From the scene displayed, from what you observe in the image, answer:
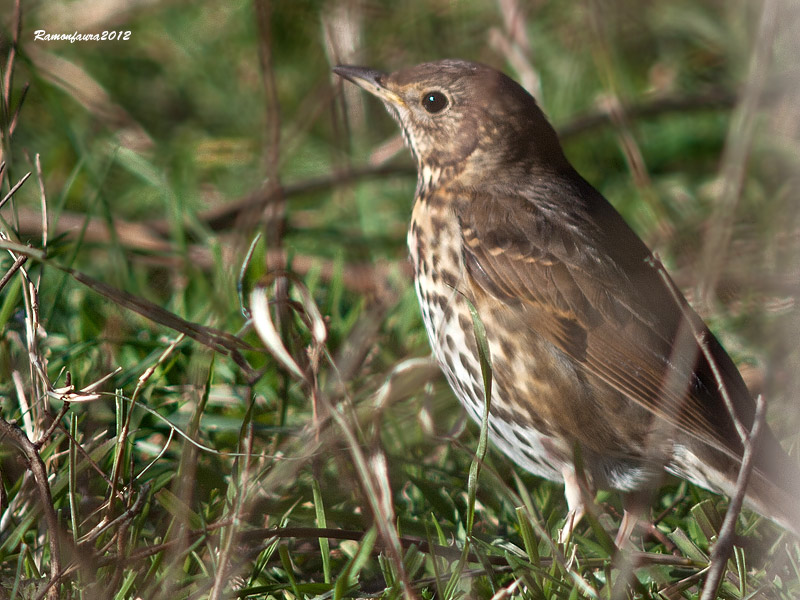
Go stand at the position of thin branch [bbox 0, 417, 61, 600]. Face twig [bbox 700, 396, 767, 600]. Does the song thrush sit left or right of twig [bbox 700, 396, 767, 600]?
left

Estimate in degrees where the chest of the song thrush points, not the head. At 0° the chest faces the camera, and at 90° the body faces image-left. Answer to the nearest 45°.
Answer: approximately 90°

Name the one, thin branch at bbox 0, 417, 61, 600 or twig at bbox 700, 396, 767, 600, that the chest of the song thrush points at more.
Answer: the thin branch

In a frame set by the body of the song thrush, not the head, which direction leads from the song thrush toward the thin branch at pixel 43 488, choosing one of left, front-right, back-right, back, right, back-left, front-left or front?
front-left
